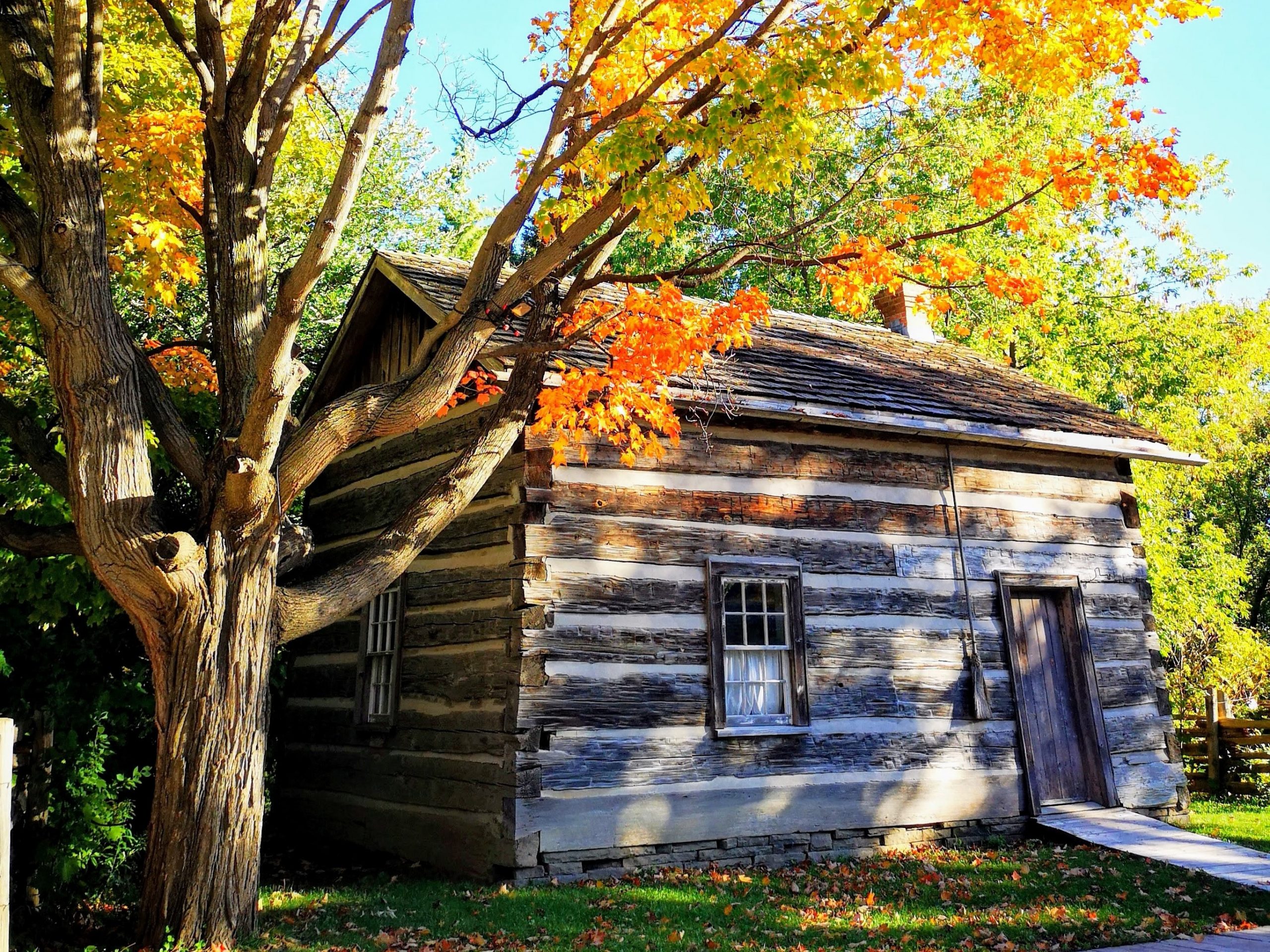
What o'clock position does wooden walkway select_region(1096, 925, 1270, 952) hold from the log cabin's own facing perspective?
The wooden walkway is roughly at 12 o'clock from the log cabin.

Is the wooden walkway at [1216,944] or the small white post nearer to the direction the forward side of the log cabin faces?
the wooden walkway

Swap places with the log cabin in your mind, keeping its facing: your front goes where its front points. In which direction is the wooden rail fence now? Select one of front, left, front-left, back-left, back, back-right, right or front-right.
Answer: left

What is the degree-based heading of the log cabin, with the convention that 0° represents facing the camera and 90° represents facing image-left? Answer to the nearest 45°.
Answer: approximately 315°

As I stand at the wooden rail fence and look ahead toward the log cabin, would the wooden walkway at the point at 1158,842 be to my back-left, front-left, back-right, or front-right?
front-left

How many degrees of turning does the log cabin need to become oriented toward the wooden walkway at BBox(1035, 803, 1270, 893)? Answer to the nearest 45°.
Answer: approximately 45° to its left

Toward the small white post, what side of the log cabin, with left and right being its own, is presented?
right

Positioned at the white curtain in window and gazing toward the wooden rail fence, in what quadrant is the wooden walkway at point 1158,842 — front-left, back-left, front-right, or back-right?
front-right
